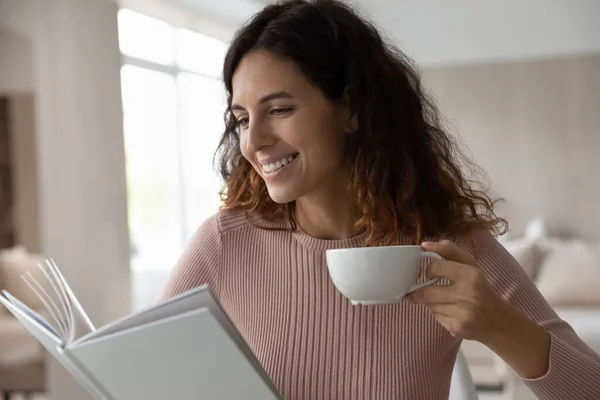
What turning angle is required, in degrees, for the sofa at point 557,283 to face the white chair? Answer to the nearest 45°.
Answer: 0° — it already faces it

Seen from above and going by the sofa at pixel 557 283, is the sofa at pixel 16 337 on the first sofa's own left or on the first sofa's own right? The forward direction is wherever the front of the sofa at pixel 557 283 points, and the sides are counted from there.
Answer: on the first sofa's own right

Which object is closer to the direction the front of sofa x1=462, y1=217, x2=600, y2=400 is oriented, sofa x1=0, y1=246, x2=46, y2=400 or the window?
the sofa

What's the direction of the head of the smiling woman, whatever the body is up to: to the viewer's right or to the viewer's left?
to the viewer's left

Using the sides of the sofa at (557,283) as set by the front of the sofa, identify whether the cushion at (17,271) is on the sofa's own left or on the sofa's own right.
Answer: on the sofa's own right

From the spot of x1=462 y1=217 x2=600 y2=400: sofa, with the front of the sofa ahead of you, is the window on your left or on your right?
on your right

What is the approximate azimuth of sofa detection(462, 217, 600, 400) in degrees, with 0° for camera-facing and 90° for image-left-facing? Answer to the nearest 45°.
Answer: approximately 0°

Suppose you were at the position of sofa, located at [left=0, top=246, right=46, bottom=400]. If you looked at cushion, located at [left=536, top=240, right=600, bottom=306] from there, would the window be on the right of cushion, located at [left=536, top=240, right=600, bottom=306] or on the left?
left

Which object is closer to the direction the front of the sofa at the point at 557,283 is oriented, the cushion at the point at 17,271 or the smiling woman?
the smiling woman
